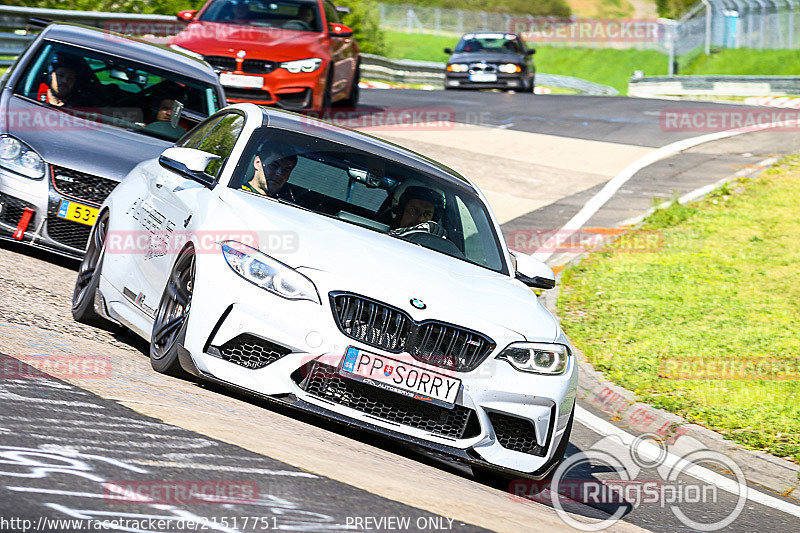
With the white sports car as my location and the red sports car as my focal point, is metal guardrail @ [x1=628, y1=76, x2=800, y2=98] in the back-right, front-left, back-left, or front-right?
front-right

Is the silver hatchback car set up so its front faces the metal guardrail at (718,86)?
no

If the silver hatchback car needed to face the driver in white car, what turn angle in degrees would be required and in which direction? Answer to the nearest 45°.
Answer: approximately 45° to its left

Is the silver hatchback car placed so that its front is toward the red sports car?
no

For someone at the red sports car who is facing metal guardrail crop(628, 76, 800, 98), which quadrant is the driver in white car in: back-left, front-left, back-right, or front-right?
back-right

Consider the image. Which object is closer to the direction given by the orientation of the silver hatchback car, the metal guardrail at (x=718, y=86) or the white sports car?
the white sports car

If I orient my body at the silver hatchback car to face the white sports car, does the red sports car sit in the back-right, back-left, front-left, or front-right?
back-left

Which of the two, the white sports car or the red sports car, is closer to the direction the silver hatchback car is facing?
the white sports car

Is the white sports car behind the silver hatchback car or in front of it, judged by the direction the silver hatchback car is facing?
in front

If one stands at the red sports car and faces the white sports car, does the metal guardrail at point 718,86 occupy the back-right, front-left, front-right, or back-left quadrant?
back-left

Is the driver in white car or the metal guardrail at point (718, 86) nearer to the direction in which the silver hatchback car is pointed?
the driver in white car

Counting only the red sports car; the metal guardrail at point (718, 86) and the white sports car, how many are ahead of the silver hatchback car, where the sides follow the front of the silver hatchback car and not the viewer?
1

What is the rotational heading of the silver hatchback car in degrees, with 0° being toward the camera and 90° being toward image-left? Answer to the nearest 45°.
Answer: approximately 0°
